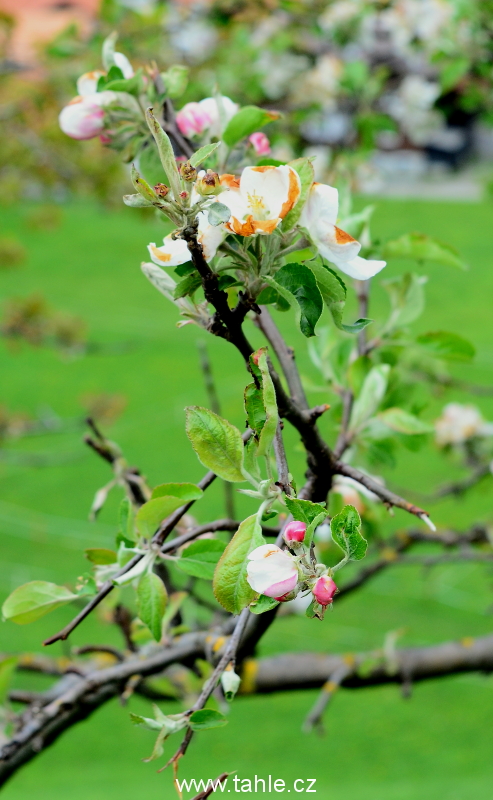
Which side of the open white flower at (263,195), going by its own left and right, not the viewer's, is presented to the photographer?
front
